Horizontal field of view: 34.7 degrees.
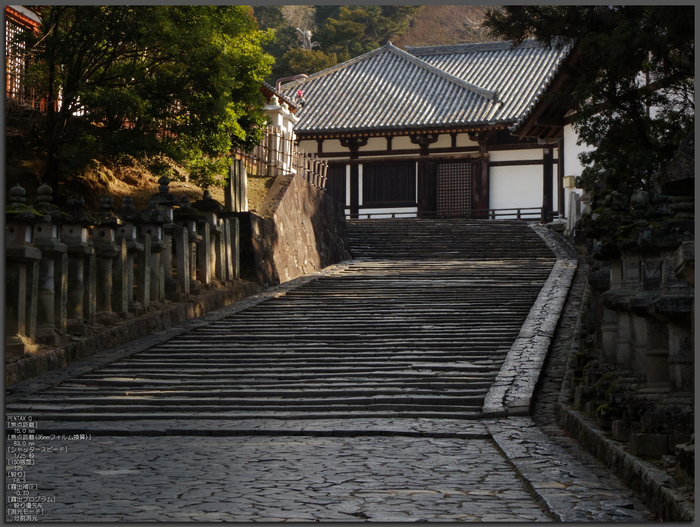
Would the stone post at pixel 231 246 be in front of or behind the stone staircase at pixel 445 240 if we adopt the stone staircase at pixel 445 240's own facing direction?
in front

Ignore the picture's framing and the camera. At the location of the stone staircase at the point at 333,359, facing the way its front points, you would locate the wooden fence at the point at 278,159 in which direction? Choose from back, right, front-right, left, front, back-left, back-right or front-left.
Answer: back

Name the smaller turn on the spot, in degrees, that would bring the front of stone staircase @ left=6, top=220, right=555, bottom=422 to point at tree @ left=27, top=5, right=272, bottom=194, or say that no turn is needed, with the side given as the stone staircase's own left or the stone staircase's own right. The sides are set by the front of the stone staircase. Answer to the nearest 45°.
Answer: approximately 135° to the stone staircase's own right

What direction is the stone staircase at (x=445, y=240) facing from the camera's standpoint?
toward the camera

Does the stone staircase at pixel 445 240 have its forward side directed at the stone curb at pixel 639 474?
yes

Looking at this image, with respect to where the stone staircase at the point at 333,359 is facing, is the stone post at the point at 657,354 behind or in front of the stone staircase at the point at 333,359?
in front

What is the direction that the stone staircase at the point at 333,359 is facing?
toward the camera

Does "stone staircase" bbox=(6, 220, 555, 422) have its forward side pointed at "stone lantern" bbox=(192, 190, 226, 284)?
no

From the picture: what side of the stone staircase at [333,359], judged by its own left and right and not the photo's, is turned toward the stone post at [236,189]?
back

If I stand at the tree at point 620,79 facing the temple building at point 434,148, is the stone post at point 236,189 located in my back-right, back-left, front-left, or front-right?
front-left
